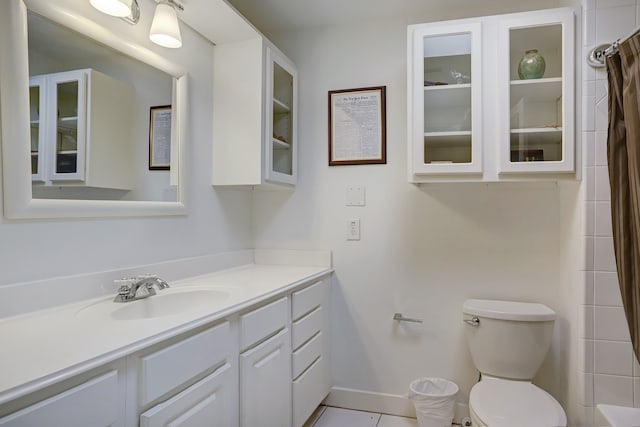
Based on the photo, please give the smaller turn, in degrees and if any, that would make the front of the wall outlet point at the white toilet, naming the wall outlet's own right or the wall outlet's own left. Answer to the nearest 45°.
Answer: approximately 45° to the wall outlet's own left

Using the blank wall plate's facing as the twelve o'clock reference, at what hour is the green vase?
The green vase is roughly at 10 o'clock from the blank wall plate.

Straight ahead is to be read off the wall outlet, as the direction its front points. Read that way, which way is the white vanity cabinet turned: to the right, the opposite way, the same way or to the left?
to the left

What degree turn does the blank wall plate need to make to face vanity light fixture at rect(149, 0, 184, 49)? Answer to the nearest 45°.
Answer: approximately 45° to its right

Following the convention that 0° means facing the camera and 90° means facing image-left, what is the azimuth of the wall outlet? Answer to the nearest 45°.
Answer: approximately 0°

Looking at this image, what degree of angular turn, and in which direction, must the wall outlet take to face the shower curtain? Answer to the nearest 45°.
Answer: approximately 45° to its left

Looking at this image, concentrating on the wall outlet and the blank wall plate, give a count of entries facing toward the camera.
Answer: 2

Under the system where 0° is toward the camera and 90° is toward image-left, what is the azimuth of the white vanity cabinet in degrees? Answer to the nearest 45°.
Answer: approximately 315°

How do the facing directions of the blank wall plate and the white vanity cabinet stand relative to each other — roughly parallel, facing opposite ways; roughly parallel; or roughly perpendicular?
roughly perpendicular

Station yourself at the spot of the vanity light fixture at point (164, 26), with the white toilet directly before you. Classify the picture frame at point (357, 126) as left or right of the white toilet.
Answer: left
